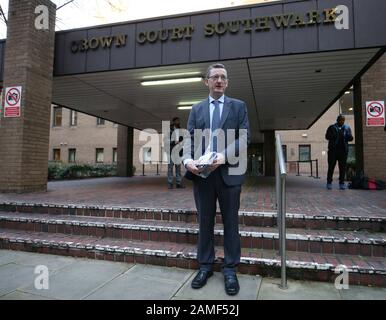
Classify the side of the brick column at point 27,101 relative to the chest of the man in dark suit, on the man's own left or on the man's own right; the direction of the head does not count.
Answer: on the man's own right

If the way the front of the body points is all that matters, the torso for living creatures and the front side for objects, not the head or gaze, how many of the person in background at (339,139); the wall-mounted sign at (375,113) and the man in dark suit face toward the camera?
3

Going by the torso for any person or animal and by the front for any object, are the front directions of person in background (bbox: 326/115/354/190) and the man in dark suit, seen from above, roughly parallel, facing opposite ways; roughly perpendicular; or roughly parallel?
roughly parallel

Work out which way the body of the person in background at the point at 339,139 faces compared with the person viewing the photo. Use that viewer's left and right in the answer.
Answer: facing the viewer

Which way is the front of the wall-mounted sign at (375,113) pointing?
toward the camera

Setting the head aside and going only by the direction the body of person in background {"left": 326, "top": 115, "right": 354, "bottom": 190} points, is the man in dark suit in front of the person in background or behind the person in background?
in front

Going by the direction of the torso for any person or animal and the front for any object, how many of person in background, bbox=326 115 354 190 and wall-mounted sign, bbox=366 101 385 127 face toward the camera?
2

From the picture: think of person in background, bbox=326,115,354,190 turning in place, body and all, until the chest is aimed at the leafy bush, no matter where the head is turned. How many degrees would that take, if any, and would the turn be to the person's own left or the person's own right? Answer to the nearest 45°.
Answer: approximately 90° to the person's own right

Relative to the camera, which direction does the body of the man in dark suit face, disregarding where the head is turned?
toward the camera

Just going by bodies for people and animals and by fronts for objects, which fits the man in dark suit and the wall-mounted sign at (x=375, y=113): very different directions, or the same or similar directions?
same or similar directions

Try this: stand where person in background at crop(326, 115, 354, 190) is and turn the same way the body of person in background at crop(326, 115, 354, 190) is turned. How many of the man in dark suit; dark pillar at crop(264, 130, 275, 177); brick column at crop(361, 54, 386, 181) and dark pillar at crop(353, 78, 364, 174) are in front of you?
1

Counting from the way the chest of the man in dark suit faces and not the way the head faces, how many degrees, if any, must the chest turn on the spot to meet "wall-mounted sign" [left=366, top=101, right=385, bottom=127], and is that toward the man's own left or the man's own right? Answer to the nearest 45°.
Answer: approximately 135° to the man's own left

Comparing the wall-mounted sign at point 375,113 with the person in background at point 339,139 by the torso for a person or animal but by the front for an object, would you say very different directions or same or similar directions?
same or similar directions

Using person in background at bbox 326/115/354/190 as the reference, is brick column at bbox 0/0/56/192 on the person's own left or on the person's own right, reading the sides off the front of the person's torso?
on the person's own right
